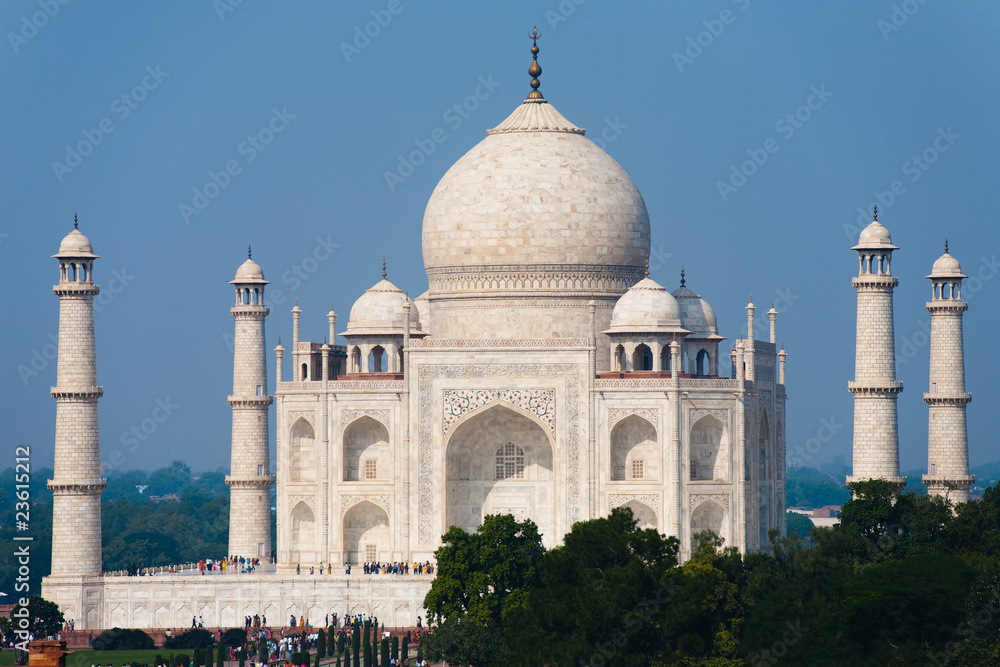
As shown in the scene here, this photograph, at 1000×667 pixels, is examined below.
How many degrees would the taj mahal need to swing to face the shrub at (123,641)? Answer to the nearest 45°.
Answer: approximately 45° to its right

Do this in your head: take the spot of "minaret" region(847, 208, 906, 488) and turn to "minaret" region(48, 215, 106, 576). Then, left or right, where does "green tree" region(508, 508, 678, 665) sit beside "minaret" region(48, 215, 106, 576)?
left

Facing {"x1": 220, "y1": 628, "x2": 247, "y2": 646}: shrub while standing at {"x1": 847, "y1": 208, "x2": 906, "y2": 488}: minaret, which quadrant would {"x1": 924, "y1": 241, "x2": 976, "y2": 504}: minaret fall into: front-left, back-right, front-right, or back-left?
back-right

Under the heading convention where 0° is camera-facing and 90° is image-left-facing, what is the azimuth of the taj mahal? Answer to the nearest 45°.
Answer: approximately 0°

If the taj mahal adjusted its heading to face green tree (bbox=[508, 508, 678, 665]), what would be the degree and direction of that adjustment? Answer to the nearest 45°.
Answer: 0° — it already faces it

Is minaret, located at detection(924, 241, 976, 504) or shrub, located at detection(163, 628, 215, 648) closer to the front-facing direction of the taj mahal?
the shrub

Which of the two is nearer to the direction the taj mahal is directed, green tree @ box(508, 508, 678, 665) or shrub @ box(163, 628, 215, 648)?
the green tree

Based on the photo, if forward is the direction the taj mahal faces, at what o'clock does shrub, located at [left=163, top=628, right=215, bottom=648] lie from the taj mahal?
The shrub is roughly at 2 o'clock from the taj mahal.
